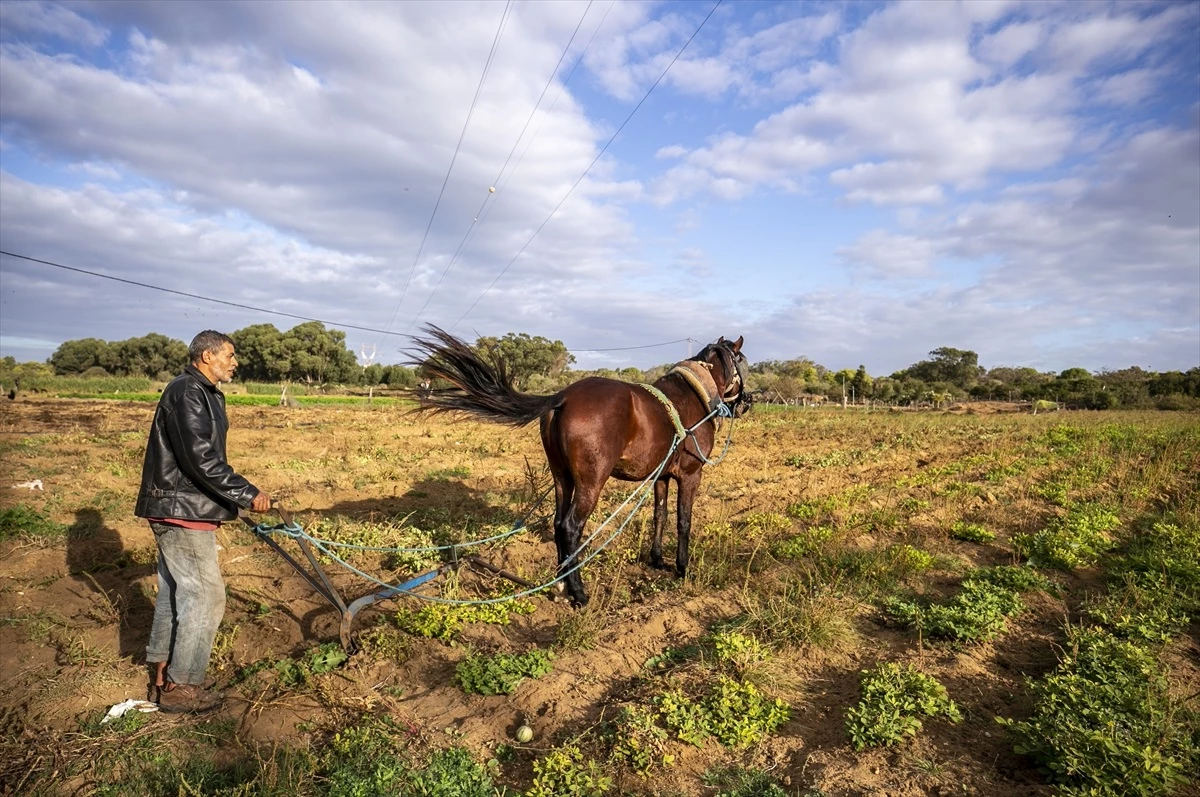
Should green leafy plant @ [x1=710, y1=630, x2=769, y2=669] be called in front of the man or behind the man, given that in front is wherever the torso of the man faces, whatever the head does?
in front

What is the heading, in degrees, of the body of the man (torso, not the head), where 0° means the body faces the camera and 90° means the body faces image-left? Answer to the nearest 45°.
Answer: approximately 270°

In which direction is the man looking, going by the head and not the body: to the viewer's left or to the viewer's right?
to the viewer's right

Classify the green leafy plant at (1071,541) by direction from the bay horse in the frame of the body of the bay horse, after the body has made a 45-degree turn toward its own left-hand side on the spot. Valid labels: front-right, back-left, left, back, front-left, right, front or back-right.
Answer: right

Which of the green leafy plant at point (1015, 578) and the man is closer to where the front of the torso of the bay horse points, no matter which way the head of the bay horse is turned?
the green leafy plant

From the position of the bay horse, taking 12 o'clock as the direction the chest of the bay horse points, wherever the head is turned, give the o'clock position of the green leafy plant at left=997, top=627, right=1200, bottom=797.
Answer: The green leafy plant is roughly at 3 o'clock from the bay horse.

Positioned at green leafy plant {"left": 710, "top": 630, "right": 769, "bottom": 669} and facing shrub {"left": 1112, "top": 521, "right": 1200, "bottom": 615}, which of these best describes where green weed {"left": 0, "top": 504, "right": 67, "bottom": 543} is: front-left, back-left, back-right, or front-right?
back-left

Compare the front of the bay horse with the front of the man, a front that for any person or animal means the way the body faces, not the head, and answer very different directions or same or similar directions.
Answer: same or similar directions

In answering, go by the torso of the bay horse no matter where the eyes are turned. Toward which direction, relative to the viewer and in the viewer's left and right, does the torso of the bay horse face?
facing away from the viewer and to the right of the viewer

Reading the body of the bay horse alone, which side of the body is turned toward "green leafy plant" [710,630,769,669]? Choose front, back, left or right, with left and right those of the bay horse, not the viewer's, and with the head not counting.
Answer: right

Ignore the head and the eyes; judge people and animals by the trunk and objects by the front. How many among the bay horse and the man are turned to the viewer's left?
0

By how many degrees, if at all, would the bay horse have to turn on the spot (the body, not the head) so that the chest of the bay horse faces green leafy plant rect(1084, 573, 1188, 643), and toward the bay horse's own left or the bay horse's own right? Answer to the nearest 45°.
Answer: approximately 45° to the bay horse's own right

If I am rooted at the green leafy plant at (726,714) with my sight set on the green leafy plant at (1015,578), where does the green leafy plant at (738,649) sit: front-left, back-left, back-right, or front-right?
front-left

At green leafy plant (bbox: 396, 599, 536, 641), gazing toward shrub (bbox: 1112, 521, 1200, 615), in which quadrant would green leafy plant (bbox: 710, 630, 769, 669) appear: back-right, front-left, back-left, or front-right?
front-right
